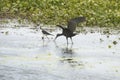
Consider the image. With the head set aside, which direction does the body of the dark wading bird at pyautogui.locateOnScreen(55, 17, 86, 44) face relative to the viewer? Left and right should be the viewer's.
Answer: facing to the left of the viewer
